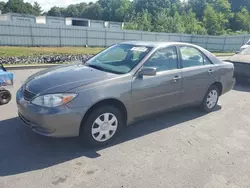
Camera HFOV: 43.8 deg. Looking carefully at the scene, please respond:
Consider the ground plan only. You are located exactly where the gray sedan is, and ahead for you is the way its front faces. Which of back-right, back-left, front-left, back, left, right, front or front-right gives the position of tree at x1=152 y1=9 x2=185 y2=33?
back-right

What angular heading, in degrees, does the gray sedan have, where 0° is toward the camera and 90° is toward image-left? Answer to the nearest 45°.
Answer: approximately 45°
